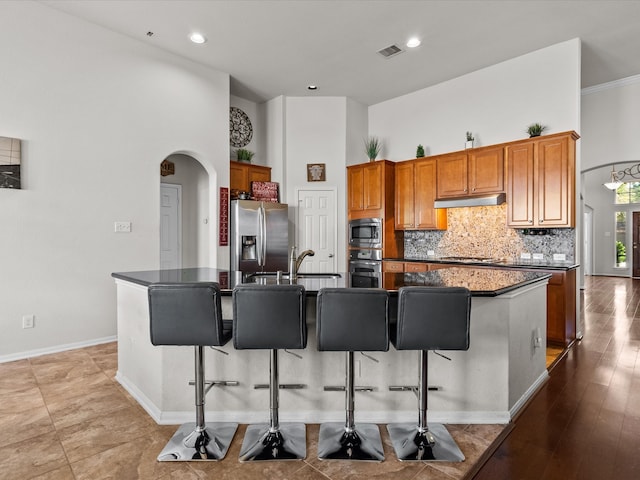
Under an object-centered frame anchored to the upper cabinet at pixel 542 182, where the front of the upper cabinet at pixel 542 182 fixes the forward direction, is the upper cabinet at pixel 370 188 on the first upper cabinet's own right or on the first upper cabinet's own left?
on the first upper cabinet's own right

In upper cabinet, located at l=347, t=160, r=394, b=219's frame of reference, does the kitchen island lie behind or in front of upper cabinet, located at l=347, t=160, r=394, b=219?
in front

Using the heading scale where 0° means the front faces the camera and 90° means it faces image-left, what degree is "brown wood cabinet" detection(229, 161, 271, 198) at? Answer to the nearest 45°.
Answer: approximately 315°

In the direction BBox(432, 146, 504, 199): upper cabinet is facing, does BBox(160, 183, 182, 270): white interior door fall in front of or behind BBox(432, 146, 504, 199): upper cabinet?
in front

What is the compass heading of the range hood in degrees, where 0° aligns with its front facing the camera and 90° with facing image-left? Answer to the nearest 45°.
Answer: approximately 45°

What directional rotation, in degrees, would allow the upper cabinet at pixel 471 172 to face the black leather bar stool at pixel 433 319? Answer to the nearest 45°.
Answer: approximately 45° to its left

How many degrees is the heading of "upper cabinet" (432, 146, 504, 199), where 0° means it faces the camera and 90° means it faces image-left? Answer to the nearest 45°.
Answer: approximately 45°

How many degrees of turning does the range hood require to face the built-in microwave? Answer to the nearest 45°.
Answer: approximately 45° to its right
